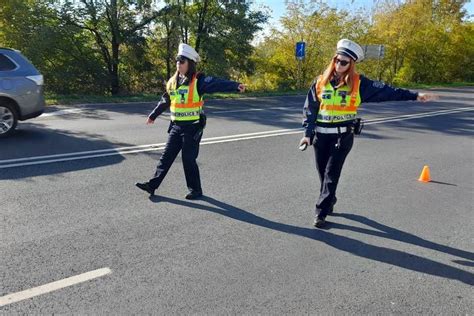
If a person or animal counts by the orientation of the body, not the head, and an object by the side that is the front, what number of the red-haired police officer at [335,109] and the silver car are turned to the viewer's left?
1

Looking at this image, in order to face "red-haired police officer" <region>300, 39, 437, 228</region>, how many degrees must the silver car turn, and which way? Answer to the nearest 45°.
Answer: approximately 135° to its left

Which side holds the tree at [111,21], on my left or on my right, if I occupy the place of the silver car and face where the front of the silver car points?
on my right

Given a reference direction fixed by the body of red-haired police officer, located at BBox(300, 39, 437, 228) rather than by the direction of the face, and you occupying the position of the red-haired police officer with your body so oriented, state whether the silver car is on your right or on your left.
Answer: on your right

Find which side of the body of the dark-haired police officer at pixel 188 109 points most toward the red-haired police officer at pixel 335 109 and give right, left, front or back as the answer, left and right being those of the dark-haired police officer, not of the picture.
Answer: left

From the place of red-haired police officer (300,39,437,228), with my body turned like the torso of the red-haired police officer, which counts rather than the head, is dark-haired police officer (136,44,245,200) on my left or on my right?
on my right

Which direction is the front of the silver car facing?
to the viewer's left

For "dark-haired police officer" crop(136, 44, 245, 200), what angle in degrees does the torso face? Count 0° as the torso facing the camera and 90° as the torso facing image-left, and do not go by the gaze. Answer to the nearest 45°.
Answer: approximately 45°

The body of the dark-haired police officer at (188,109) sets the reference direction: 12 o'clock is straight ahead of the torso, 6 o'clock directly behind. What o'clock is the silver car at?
The silver car is roughly at 3 o'clock from the dark-haired police officer.
